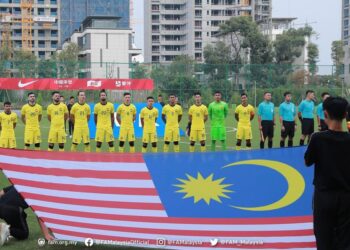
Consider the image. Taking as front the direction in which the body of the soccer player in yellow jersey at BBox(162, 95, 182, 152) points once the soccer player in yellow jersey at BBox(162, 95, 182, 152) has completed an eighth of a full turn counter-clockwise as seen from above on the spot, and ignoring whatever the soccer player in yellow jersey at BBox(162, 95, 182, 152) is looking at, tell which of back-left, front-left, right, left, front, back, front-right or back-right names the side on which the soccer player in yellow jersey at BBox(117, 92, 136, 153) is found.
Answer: back-right

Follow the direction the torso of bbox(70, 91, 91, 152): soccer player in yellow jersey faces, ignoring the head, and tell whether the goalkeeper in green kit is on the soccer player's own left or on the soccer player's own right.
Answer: on the soccer player's own left

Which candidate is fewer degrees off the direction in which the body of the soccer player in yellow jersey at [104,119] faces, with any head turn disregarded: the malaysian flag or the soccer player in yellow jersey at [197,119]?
the malaysian flag

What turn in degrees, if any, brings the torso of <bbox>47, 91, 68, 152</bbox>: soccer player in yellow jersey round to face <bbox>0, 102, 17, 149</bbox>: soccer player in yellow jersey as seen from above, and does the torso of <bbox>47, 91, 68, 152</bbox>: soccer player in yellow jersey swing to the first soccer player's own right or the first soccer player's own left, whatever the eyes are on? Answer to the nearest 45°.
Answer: approximately 45° to the first soccer player's own right

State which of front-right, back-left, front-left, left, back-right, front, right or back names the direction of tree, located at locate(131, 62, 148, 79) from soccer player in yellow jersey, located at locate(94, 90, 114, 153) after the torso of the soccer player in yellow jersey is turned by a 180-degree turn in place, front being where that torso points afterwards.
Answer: front

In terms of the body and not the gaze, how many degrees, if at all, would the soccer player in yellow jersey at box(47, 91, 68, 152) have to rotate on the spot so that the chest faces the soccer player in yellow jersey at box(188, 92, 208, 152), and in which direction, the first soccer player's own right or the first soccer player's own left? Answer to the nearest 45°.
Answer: approximately 90° to the first soccer player's own left

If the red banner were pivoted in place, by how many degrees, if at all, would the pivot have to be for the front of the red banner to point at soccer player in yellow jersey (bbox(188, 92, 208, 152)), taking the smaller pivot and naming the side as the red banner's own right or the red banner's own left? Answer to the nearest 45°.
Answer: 0° — it already faces them

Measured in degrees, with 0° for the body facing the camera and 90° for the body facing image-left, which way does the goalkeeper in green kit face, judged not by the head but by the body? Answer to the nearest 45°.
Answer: approximately 0°
